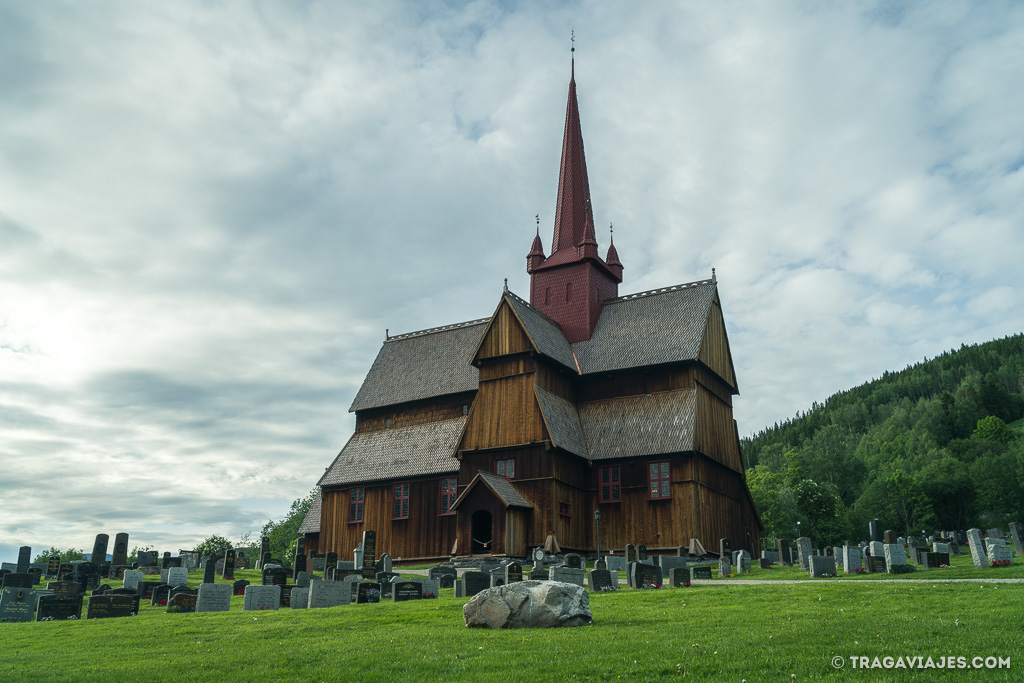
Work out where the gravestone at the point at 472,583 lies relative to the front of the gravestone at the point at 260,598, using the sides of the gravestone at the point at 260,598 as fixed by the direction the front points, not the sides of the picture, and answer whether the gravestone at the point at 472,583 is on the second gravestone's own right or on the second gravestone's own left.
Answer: on the second gravestone's own left

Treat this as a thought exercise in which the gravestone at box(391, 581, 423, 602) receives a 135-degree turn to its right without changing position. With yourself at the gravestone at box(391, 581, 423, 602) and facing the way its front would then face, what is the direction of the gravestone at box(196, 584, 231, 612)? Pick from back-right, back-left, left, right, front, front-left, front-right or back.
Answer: front-left

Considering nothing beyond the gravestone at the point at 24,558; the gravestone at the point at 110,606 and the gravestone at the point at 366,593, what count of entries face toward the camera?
3

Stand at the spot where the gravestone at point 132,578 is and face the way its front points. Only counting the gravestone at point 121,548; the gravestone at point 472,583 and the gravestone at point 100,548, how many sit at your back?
2

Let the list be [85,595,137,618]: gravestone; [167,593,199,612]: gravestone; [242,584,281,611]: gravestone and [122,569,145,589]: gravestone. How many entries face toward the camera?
4

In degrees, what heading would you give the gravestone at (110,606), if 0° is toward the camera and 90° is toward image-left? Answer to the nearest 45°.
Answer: approximately 0°

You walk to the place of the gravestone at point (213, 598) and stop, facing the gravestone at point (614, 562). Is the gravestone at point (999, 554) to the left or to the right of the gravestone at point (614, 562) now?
right

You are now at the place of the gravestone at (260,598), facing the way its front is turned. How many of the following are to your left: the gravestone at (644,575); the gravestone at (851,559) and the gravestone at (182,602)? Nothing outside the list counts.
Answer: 2

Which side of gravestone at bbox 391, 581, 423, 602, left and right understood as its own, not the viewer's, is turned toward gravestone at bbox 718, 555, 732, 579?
left

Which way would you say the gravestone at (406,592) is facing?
toward the camera

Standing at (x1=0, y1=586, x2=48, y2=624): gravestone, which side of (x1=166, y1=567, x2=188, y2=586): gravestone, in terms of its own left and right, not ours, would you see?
front

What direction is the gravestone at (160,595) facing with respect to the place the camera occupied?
facing the viewer

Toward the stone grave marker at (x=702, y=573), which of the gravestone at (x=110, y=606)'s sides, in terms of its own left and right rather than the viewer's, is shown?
left

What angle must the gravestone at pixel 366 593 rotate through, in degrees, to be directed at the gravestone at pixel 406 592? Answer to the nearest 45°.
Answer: approximately 90° to its left

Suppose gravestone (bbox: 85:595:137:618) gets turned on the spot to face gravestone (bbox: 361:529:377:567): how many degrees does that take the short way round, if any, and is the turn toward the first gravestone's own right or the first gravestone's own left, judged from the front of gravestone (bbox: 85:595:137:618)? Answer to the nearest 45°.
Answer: approximately 135° to the first gravestone's own left

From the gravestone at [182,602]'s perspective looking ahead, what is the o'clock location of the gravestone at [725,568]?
the gravestone at [725,568] is roughly at 9 o'clock from the gravestone at [182,602].

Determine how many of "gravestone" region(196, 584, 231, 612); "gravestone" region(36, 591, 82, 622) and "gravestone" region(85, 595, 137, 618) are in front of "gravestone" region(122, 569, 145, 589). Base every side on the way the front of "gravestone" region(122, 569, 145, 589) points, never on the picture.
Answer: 3

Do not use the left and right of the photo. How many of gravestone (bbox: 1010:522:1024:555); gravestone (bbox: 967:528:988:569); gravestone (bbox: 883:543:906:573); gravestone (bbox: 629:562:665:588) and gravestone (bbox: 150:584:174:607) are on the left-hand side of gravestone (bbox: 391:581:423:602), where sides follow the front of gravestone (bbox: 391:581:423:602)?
4
